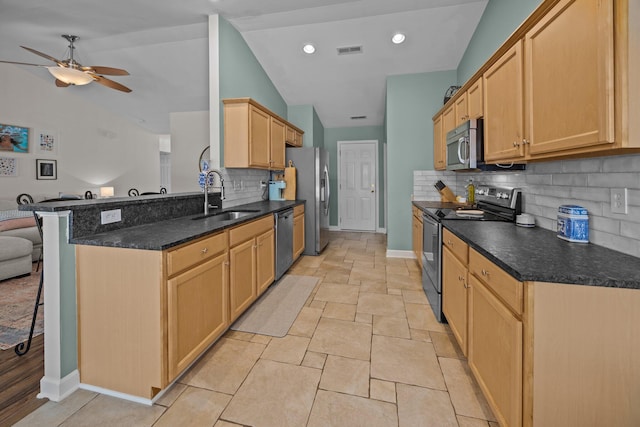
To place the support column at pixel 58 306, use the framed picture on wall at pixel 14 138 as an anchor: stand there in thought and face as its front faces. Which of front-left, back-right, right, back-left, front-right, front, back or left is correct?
front-right

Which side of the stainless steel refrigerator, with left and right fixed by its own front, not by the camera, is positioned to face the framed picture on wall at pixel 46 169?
back

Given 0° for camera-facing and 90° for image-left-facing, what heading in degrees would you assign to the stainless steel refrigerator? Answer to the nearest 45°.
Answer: approximately 270°

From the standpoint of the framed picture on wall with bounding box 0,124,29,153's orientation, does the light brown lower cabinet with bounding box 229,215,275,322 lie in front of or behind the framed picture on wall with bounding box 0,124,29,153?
in front

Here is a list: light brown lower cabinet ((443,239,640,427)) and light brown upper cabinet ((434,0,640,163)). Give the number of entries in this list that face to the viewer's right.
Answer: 0

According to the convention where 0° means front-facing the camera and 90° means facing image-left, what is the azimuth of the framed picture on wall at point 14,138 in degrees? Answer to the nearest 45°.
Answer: approximately 315°

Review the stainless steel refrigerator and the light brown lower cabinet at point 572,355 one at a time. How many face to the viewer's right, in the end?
1

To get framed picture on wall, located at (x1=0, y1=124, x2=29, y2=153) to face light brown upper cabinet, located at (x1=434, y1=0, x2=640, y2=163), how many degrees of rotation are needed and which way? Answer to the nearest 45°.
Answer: approximately 45° to its right

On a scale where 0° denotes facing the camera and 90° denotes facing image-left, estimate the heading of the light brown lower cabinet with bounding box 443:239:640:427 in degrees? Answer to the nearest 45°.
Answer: approximately 45°

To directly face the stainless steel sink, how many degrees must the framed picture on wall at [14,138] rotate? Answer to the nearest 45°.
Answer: approximately 45° to its right

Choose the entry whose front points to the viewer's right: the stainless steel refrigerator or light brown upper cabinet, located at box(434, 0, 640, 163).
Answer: the stainless steel refrigerator
